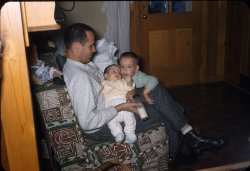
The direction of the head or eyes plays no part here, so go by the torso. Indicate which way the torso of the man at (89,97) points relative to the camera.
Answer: to the viewer's right

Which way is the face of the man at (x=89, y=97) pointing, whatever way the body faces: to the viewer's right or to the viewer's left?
to the viewer's right

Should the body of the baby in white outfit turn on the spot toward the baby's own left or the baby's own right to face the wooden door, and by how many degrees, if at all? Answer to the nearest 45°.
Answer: approximately 135° to the baby's own left

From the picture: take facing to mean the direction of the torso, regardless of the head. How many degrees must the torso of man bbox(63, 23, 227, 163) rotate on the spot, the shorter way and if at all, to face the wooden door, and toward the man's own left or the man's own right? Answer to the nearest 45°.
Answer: approximately 90° to the man's own left
